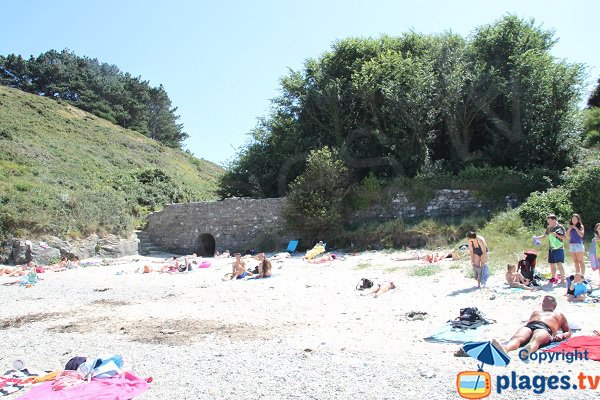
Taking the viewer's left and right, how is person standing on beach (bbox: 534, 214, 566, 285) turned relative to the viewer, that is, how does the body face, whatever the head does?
facing the viewer and to the left of the viewer

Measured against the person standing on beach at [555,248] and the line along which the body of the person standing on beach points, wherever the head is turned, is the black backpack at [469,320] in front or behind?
in front

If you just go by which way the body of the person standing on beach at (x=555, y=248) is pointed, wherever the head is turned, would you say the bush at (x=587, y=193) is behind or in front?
behind

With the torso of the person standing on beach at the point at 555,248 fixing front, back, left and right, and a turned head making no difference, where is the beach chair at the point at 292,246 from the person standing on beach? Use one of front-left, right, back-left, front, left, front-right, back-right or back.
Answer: right

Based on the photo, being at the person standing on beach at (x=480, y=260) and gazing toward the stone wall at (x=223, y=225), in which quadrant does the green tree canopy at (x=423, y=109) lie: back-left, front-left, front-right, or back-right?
front-right

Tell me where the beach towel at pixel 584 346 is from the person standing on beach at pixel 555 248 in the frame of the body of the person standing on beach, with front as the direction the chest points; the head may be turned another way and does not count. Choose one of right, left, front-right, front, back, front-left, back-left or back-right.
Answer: front-left

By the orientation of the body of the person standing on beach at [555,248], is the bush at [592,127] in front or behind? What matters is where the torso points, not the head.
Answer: behind

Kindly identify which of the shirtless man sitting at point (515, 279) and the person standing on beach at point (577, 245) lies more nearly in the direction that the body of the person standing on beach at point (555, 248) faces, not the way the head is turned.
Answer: the shirtless man sitting

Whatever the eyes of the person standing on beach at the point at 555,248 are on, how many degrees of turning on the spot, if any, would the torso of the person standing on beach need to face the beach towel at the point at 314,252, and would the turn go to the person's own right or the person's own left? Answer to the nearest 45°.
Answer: approximately 90° to the person's own right

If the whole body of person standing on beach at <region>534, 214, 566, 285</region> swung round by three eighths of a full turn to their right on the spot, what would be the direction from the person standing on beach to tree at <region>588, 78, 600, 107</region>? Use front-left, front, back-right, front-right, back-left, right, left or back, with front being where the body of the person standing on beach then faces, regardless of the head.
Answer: front

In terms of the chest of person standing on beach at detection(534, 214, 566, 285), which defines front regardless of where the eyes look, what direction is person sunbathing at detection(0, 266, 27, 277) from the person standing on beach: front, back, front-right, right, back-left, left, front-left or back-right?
front-right

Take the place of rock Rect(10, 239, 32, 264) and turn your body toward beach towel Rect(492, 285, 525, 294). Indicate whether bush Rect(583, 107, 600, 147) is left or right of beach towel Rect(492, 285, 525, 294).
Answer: left

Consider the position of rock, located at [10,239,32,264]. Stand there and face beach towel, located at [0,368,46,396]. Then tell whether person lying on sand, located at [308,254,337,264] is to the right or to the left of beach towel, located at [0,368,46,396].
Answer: left

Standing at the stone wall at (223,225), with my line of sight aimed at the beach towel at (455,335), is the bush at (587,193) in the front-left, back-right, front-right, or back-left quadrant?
front-left

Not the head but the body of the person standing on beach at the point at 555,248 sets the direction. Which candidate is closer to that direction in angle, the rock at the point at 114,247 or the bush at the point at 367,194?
the rock

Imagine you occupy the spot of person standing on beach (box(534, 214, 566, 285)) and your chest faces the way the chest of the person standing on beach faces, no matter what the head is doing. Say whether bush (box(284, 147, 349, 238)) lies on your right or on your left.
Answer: on your right
